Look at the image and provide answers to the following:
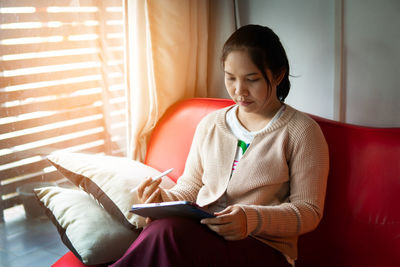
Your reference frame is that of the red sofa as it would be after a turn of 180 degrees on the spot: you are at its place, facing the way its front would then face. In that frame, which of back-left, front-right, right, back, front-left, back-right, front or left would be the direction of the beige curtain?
left

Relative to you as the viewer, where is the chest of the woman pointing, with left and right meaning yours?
facing the viewer and to the left of the viewer

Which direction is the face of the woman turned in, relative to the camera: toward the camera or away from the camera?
toward the camera
